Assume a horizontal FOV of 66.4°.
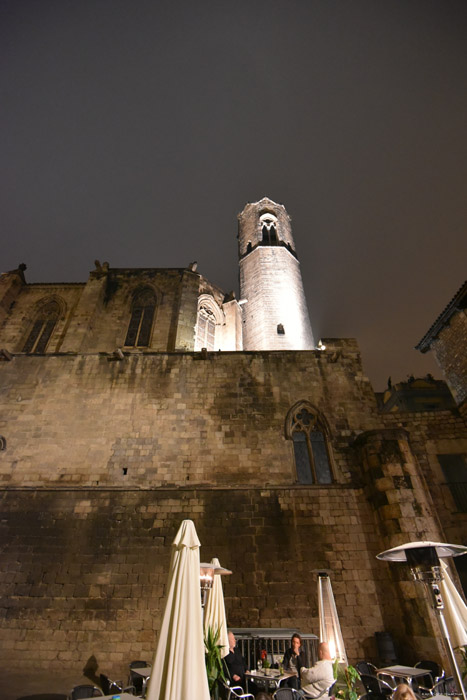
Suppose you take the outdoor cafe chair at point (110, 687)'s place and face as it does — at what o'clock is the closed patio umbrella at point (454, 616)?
The closed patio umbrella is roughly at 1 o'clock from the outdoor cafe chair.

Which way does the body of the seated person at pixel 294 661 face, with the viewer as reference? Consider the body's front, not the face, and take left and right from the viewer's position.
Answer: facing the viewer and to the left of the viewer

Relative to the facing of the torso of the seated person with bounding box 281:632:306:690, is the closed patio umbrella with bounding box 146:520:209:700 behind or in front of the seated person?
in front

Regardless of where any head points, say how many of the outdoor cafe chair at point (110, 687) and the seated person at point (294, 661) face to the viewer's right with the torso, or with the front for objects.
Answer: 1

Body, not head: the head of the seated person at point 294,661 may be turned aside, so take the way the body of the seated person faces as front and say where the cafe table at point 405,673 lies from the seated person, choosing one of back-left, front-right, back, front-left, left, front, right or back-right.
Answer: back-left

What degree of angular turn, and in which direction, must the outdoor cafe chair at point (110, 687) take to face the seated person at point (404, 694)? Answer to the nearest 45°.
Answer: approximately 45° to its right

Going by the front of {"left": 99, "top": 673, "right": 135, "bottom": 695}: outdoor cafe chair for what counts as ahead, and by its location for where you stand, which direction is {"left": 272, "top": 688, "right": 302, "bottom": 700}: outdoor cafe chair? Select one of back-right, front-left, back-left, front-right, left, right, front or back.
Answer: front-right
